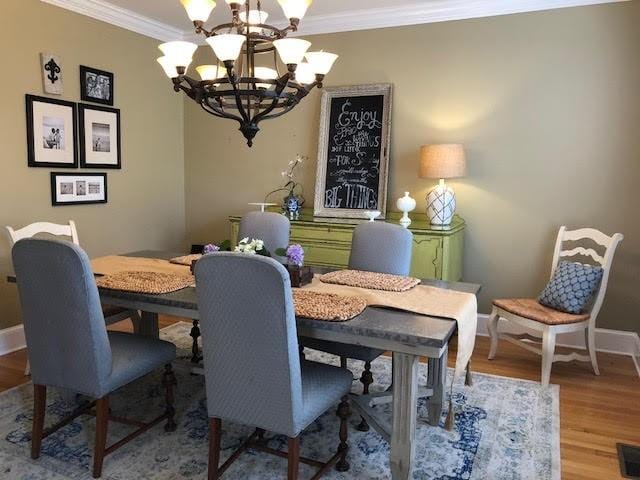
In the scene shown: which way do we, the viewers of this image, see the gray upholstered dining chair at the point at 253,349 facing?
facing away from the viewer and to the right of the viewer

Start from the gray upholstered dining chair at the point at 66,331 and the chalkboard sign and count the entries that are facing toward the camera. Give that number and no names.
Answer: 1

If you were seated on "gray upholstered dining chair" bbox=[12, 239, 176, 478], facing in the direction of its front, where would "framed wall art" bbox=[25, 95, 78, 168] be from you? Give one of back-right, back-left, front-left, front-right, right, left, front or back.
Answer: front-left

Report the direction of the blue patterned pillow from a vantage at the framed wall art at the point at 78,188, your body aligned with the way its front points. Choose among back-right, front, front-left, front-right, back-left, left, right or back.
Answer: front

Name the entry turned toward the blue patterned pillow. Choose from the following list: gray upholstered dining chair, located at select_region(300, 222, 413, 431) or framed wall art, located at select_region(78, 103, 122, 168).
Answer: the framed wall art

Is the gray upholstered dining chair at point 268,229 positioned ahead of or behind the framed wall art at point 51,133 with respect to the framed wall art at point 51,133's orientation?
ahead

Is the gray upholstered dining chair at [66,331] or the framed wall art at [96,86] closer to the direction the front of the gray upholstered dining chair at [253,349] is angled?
the framed wall art

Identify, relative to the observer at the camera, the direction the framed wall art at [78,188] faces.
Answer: facing the viewer and to the right of the viewer

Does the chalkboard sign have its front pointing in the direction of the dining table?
yes

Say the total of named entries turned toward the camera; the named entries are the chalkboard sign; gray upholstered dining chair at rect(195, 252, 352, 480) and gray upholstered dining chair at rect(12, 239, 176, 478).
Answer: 1

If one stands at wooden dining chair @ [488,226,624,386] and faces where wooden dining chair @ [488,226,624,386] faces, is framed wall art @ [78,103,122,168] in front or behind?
in front

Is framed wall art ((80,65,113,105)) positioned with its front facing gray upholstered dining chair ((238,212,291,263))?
yes

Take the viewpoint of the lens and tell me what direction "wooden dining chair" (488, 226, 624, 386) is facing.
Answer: facing the viewer and to the left of the viewer

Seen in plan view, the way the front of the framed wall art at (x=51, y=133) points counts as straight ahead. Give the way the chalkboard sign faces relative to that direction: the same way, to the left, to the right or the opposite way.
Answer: to the right

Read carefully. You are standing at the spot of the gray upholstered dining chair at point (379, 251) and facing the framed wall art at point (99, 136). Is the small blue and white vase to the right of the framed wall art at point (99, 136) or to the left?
right

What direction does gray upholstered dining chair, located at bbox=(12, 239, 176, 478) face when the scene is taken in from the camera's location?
facing away from the viewer and to the right of the viewer

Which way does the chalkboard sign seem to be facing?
toward the camera

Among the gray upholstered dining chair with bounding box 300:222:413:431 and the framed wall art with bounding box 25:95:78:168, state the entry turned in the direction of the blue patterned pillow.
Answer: the framed wall art

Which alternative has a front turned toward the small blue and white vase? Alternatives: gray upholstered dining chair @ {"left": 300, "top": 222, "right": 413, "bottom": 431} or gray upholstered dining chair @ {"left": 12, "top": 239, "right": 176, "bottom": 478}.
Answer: gray upholstered dining chair @ {"left": 12, "top": 239, "right": 176, "bottom": 478}
